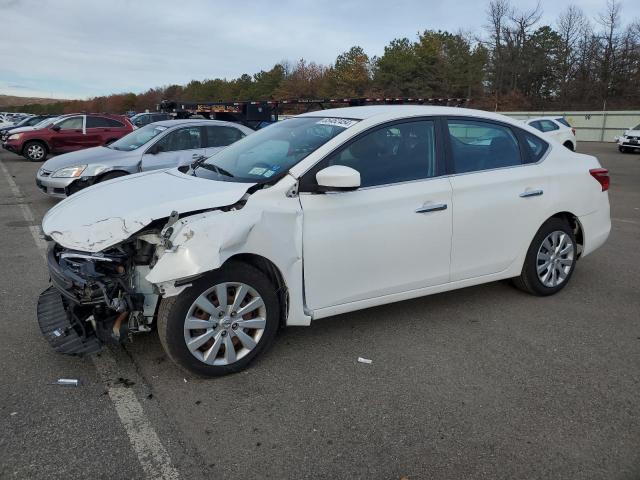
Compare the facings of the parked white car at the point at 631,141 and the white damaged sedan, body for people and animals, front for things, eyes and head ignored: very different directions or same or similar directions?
same or similar directions

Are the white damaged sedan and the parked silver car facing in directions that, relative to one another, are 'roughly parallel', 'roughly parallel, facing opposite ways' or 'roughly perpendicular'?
roughly parallel

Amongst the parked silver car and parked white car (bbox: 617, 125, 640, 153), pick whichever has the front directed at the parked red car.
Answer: the parked white car

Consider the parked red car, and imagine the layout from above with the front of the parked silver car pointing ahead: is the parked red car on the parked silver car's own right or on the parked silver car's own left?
on the parked silver car's own right

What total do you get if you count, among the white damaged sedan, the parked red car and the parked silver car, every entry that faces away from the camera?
0

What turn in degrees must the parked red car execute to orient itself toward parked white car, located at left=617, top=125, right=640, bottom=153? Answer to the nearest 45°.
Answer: approximately 180°

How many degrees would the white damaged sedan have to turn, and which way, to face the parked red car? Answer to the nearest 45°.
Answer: approximately 90° to its right

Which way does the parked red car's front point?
to the viewer's left

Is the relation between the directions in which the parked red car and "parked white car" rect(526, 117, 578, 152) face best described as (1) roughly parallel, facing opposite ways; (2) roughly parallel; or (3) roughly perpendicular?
roughly parallel

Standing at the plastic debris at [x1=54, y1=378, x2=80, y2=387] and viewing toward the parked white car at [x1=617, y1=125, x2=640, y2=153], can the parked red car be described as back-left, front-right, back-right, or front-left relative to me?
front-left

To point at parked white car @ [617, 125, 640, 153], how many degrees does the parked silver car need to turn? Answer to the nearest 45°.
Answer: approximately 180°

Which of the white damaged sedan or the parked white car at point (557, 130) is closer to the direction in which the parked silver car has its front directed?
the white damaged sedan

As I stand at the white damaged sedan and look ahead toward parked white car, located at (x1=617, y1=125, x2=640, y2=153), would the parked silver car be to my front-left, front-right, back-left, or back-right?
front-left

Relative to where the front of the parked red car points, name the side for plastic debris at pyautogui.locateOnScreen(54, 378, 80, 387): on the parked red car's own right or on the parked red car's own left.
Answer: on the parked red car's own left
